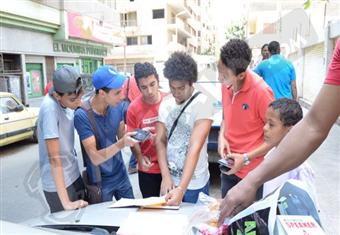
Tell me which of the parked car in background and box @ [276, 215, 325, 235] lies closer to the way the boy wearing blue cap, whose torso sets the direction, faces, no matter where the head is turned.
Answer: the box

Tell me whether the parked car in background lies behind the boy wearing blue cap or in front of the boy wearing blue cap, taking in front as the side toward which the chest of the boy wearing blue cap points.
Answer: behind

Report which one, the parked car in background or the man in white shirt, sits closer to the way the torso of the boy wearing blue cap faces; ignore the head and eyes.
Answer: the man in white shirt

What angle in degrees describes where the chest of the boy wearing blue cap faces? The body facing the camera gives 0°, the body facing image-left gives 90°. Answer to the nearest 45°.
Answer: approximately 315°
